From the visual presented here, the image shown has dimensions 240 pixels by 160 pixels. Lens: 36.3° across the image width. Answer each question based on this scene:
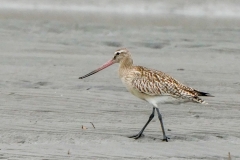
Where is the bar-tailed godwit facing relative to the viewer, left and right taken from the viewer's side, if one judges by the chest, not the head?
facing to the left of the viewer

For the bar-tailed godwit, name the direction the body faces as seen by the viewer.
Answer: to the viewer's left
